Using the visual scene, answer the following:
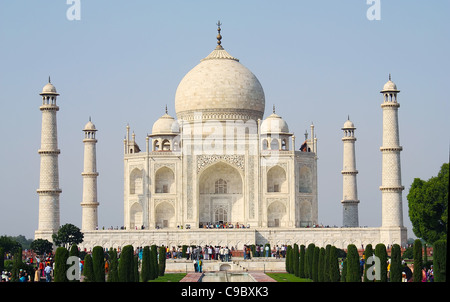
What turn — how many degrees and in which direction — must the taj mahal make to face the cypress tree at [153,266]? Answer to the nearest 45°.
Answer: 0° — it already faces it

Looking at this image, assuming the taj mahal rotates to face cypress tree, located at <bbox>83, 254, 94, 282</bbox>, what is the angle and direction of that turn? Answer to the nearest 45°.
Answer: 0° — it already faces it

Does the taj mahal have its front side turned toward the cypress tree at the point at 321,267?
yes

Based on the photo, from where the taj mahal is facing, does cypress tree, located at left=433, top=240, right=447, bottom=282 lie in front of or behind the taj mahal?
in front

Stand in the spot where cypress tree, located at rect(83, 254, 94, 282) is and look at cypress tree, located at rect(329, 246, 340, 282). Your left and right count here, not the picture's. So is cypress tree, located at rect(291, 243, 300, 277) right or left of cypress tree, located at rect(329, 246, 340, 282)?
left

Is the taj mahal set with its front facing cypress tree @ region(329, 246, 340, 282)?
yes

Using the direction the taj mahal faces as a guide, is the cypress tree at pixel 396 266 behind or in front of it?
in front

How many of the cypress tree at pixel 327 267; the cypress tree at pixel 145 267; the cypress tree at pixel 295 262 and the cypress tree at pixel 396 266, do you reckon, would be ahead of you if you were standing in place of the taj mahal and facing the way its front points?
4

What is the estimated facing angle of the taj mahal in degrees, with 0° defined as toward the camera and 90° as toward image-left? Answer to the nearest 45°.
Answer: approximately 0°

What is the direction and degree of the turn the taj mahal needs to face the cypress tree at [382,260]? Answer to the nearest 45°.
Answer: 0° — it already faces it

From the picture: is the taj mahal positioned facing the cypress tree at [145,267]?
yes

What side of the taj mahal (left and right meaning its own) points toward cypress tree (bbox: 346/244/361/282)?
front
